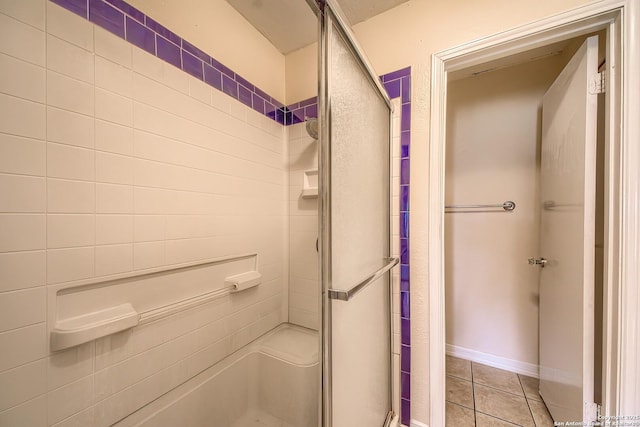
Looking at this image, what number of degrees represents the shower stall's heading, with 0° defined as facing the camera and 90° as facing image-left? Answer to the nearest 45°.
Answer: approximately 315°

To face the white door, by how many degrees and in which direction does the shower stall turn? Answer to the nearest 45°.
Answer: approximately 45° to its left
